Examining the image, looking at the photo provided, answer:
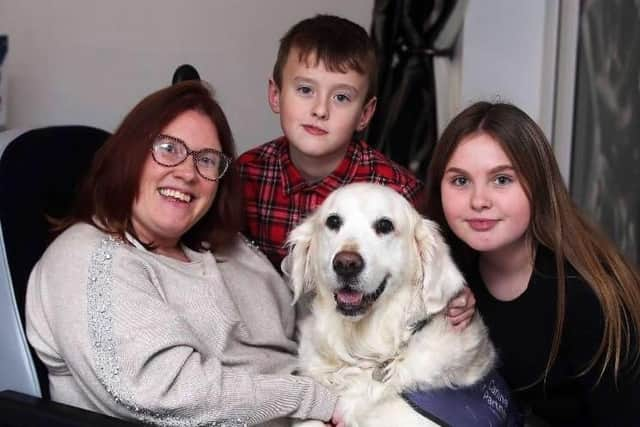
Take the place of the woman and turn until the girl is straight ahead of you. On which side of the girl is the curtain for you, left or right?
left

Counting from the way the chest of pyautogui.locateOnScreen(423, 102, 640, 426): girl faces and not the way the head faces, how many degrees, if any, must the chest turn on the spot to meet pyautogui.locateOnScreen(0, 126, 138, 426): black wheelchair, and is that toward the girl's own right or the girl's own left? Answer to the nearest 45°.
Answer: approximately 45° to the girl's own right

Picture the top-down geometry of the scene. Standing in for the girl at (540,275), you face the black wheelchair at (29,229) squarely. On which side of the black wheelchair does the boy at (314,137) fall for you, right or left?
right

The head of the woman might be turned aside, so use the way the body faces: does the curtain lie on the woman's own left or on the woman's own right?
on the woman's own left

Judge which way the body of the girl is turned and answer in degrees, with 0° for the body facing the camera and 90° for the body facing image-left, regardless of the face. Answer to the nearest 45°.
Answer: approximately 45°

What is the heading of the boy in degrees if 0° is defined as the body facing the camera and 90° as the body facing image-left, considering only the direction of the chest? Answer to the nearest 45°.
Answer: approximately 0°

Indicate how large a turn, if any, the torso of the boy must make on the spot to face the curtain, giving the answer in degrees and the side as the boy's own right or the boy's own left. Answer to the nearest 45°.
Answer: approximately 180°

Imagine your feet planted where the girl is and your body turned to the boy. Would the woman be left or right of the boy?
left

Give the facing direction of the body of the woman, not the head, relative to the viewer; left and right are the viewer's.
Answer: facing the viewer and to the right of the viewer

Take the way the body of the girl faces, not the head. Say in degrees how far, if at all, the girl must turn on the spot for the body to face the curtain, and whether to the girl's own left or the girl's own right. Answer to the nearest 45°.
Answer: approximately 135° to the girl's own right
